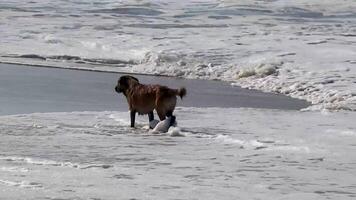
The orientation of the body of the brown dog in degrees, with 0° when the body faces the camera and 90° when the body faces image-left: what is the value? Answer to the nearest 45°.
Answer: approximately 90°
